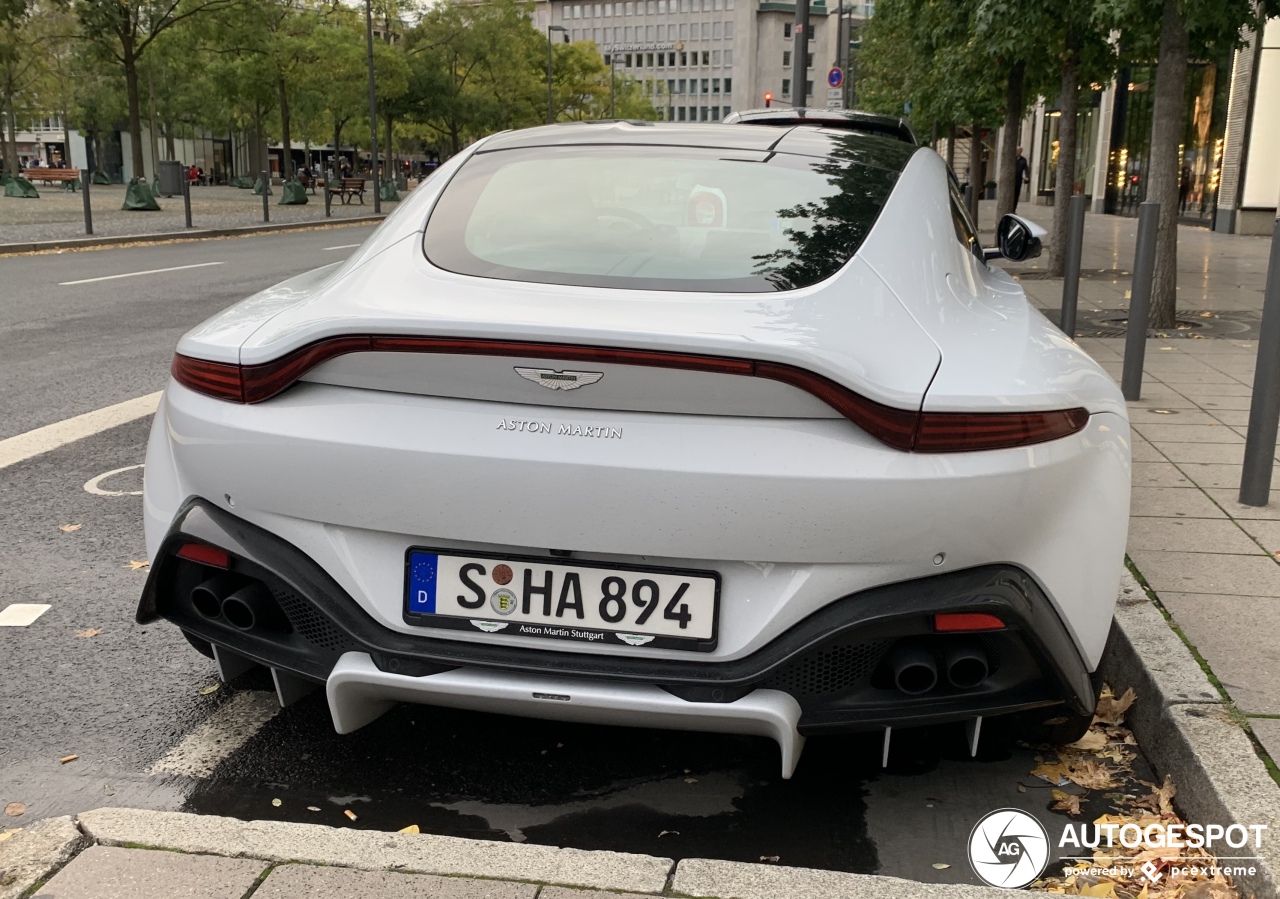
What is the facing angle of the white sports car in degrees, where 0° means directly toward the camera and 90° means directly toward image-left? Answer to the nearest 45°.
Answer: approximately 180°

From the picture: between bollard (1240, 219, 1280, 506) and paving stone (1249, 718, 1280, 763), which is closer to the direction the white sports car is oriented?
the bollard

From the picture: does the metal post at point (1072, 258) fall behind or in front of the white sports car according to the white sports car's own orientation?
in front

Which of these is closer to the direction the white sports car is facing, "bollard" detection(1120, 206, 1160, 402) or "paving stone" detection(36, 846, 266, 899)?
the bollard

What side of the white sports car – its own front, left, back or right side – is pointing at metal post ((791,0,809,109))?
front

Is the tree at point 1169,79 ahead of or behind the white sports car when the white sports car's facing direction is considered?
ahead

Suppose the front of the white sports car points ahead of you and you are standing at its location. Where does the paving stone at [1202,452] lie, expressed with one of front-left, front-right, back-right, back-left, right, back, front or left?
front-right

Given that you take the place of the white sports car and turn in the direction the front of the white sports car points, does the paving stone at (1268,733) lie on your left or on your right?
on your right

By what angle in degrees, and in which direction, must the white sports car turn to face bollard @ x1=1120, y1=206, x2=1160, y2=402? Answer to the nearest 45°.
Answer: approximately 45° to its right

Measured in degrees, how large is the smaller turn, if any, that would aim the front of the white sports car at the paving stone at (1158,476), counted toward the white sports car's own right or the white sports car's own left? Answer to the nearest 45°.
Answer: approximately 45° to the white sports car's own right
